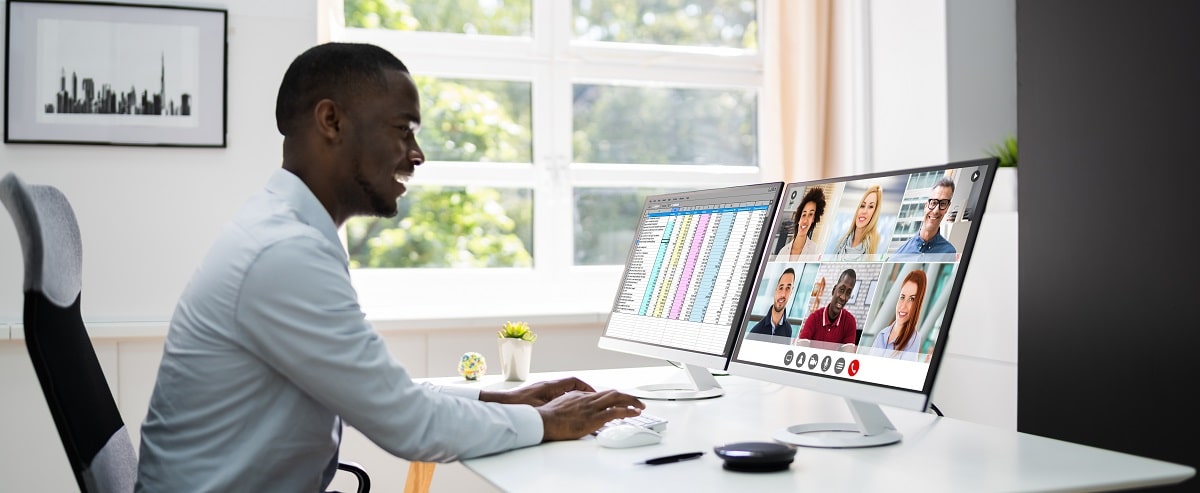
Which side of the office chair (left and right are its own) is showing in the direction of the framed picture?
left

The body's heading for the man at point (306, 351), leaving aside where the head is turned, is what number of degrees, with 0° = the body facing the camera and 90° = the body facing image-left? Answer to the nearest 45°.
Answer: approximately 270°

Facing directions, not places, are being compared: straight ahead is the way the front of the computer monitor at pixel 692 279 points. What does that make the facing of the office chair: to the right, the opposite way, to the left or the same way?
the opposite way

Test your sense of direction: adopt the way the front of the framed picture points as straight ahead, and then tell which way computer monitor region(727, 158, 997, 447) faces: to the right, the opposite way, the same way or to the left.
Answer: to the right

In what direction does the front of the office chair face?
to the viewer's right

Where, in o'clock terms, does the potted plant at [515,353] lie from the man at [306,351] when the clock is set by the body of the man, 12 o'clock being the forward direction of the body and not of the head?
The potted plant is roughly at 10 o'clock from the man.

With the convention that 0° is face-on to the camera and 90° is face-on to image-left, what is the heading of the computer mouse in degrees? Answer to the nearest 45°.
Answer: approximately 270°

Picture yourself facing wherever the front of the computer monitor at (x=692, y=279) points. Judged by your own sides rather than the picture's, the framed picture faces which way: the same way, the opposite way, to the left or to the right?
to the left

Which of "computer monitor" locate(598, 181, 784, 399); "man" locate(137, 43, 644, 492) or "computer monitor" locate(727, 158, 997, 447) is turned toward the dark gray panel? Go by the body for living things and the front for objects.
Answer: the man

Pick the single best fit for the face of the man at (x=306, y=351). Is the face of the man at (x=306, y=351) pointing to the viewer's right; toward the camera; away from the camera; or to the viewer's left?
to the viewer's right

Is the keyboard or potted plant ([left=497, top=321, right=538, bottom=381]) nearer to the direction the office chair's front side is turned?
the keyboard

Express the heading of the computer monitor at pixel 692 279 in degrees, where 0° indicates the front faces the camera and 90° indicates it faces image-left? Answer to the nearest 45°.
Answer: approximately 45°

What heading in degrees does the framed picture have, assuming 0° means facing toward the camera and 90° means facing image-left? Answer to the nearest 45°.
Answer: approximately 0°

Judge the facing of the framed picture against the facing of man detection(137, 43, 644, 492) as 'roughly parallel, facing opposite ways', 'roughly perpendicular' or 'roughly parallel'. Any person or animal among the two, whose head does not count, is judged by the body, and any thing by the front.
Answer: roughly perpendicular

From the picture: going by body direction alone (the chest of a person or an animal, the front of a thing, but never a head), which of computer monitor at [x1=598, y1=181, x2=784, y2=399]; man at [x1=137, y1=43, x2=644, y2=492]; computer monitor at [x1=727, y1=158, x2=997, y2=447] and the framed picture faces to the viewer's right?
the man

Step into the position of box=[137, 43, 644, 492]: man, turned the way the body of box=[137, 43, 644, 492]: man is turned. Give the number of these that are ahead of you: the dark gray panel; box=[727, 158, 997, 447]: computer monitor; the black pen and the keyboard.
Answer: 4
